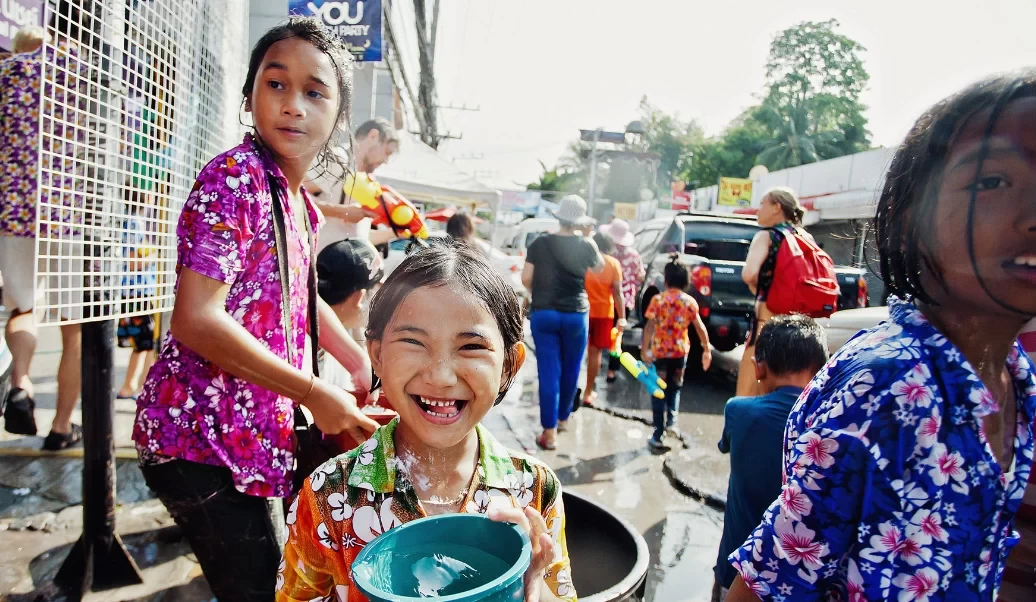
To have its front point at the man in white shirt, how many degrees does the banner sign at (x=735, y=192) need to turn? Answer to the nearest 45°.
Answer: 0° — it already faces them

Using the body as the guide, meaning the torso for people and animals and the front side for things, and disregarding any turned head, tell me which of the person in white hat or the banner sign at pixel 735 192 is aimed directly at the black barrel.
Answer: the banner sign

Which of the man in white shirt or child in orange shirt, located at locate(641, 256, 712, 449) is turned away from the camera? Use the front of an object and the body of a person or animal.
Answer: the child in orange shirt

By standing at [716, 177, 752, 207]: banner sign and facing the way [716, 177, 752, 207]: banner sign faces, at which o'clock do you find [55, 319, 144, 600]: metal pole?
The metal pole is roughly at 12 o'clock from the banner sign.

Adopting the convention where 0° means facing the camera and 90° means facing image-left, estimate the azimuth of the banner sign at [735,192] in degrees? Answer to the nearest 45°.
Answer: approximately 0°

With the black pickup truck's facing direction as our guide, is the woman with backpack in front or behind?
behind

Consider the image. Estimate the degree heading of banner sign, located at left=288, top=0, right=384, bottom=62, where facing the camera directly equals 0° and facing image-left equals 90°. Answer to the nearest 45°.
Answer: approximately 0°

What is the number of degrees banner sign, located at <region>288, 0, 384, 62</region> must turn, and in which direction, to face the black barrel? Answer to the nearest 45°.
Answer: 0° — it already faces it

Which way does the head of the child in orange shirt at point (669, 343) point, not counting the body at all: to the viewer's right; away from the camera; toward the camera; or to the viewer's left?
away from the camera

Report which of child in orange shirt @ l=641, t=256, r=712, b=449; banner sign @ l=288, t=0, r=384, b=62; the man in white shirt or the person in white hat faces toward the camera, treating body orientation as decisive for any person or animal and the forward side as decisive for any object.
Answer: the banner sign

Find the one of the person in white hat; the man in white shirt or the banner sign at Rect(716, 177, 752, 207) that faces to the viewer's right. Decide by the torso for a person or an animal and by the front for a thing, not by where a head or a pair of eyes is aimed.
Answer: the man in white shirt

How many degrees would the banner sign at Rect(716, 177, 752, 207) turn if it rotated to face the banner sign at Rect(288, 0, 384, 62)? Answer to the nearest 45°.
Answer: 0° — it already faces it

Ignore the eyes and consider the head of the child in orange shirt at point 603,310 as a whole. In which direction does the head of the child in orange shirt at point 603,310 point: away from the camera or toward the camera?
away from the camera

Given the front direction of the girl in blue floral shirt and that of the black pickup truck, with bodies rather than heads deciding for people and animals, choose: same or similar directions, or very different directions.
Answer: very different directions

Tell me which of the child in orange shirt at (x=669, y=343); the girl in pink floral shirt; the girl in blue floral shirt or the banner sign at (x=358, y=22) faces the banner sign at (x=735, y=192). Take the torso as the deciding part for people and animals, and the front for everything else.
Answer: the child in orange shirt

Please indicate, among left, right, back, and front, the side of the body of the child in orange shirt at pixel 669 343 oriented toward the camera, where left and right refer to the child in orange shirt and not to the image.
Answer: back
